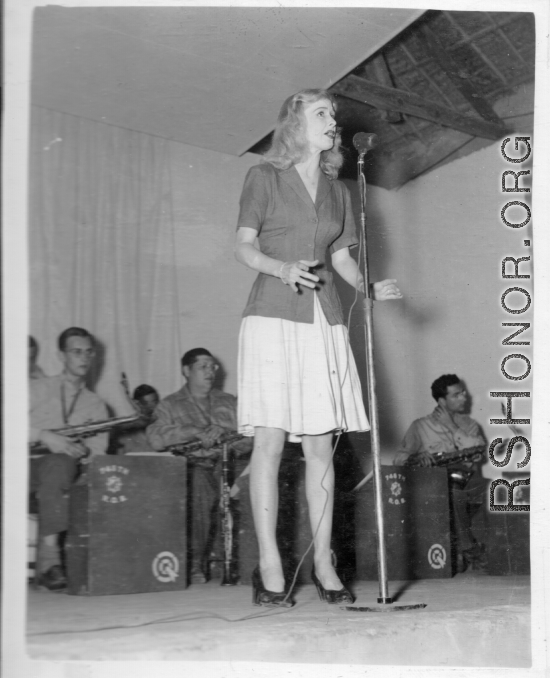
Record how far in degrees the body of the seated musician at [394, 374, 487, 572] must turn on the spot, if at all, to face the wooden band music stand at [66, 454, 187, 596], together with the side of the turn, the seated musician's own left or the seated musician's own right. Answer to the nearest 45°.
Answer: approximately 90° to the seated musician's own right

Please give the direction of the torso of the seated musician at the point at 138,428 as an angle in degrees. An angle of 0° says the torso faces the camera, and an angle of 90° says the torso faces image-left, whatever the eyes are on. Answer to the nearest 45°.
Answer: approximately 315°

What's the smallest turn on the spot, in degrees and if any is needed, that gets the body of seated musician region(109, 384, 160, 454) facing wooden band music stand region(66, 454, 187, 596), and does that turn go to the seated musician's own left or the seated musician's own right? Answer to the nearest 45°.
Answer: approximately 45° to the seated musician's own right
